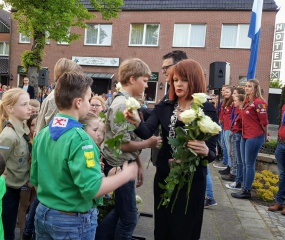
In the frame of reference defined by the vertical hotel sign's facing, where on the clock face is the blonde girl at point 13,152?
The blonde girl is roughly at 12 o'clock from the vertical hotel sign.

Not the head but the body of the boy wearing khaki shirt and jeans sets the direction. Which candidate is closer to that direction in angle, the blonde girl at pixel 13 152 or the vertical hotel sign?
the vertical hotel sign

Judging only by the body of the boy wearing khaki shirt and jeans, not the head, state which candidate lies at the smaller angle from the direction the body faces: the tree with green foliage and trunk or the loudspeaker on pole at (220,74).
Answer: the loudspeaker on pole

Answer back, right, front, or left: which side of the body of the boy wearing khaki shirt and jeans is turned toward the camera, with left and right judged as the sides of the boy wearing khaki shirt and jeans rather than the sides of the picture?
right

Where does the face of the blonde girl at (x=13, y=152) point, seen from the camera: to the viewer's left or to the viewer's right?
to the viewer's right

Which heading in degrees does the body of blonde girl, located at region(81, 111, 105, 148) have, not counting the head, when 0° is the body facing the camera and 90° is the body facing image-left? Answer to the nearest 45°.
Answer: approximately 315°

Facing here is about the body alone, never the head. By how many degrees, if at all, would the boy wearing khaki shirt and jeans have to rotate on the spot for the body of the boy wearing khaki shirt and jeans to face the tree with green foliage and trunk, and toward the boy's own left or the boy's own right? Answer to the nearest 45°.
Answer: approximately 90° to the boy's own left

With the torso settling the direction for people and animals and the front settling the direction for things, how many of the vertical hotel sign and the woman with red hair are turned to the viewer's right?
0
